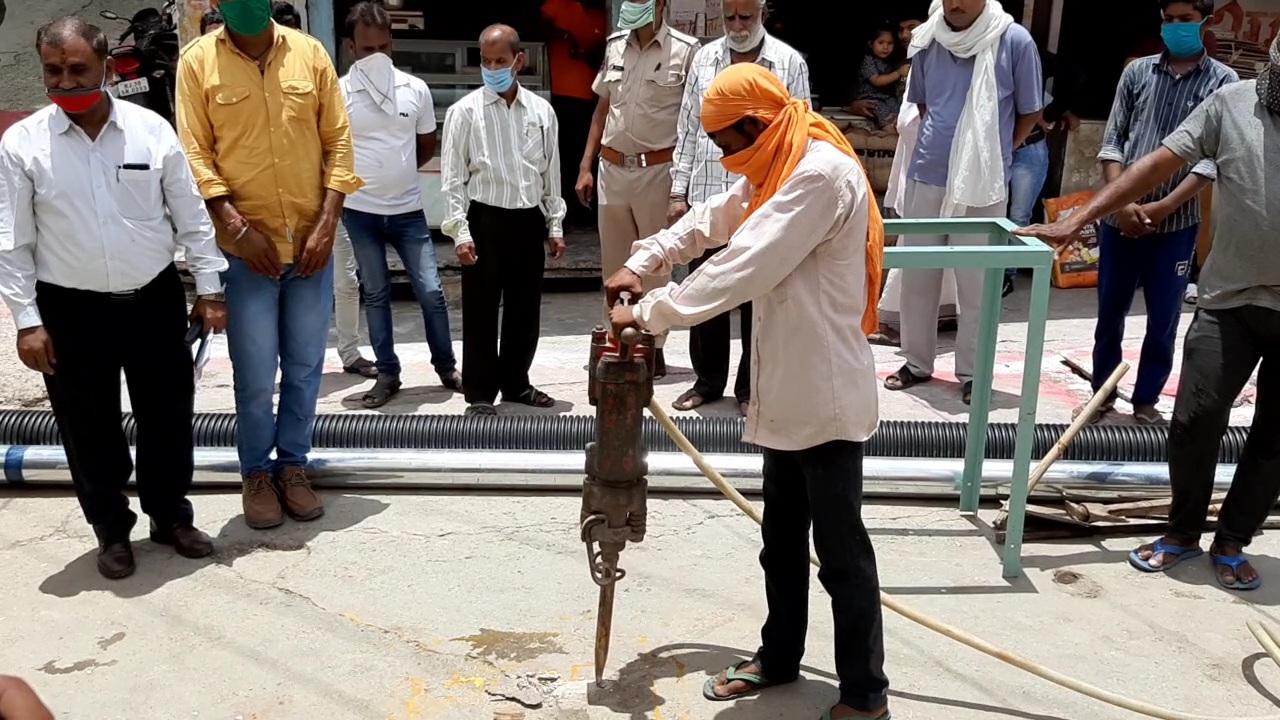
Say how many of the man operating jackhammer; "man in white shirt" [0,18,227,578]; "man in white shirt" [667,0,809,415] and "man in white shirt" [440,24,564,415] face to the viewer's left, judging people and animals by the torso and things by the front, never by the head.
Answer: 1

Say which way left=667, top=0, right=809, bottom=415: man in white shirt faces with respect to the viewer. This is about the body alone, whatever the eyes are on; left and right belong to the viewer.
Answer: facing the viewer

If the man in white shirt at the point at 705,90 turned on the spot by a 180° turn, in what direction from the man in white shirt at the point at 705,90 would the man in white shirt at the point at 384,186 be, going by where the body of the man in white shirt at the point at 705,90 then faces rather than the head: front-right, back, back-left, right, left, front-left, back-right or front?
left

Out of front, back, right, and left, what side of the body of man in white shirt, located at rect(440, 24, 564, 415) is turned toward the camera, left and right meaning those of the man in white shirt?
front

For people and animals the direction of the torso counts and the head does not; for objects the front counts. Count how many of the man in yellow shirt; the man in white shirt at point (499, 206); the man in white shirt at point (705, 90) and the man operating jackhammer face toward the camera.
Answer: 3

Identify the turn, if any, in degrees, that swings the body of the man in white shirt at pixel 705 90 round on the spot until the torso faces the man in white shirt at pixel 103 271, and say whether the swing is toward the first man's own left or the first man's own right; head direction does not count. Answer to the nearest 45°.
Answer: approximately 45° to the first man's own right

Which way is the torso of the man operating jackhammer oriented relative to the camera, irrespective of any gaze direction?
to the viewer's left

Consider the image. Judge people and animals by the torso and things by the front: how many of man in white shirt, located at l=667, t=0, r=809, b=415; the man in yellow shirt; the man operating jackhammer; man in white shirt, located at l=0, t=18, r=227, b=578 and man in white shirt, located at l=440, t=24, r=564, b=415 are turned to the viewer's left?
1

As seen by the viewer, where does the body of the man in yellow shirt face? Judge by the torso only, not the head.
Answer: toward the camera
